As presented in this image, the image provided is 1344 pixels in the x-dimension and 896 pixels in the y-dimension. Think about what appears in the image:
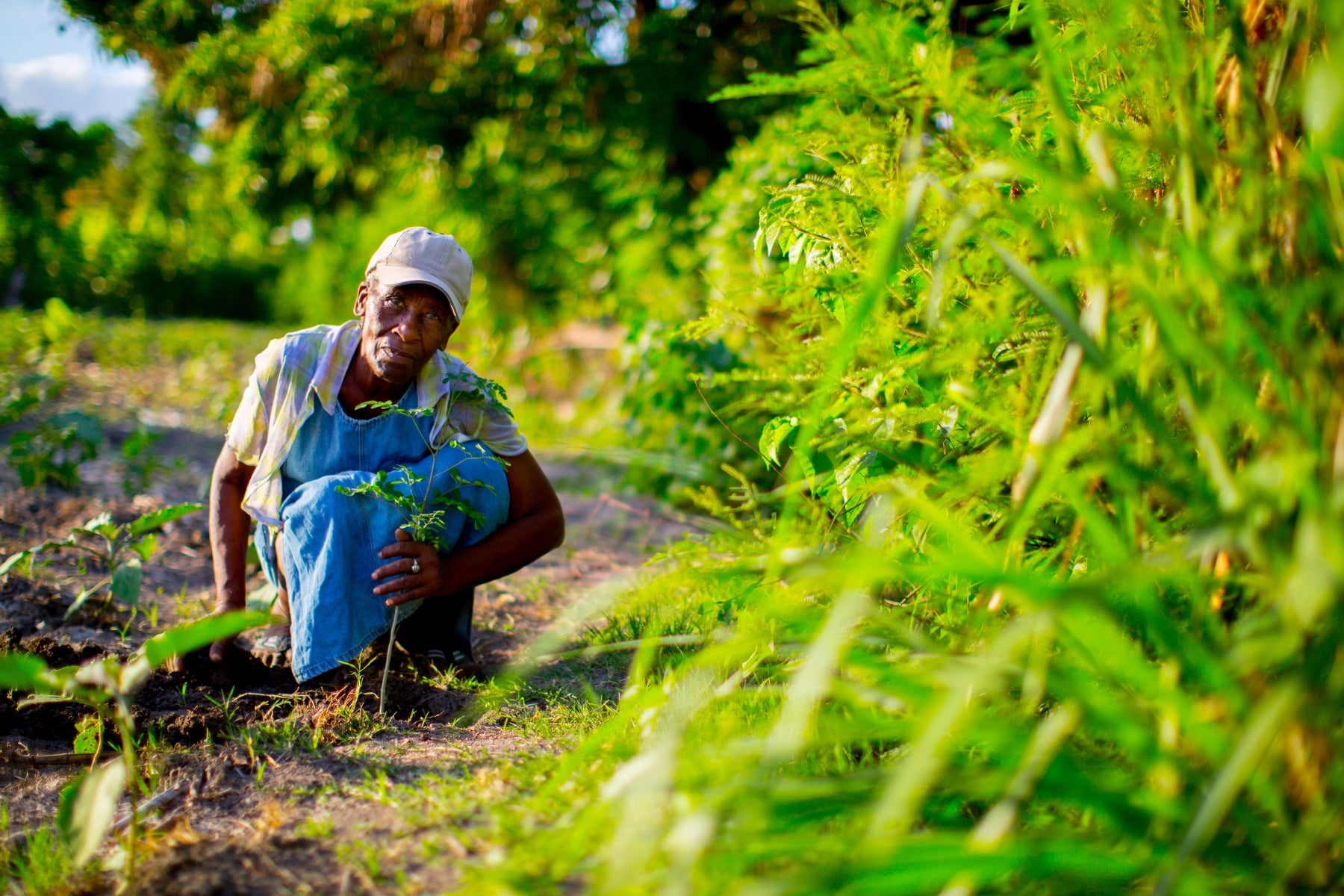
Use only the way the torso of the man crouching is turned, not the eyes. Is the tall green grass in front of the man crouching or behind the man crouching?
in front

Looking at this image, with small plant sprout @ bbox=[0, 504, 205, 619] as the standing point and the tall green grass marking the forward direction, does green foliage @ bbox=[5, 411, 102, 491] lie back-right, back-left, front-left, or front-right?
back-left

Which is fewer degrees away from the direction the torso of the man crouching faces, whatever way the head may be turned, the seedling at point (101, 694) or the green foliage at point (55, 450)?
the seedling

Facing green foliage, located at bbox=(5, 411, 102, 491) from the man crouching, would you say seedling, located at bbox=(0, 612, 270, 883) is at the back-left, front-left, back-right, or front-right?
back-left

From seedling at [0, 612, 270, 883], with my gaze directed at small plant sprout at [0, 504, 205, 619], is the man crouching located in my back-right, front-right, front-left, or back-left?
front-right

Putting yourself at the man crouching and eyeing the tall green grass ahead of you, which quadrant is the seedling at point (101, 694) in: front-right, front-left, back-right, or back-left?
front-right

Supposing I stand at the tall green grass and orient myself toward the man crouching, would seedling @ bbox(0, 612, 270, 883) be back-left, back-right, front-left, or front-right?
front-left

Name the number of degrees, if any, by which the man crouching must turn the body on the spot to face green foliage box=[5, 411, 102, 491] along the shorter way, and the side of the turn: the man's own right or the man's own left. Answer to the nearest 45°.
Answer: approximately 135° to the man's own right

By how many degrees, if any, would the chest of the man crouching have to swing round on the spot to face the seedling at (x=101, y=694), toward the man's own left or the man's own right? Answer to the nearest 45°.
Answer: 0° — they already face it

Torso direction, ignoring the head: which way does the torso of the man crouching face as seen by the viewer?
toward the camera
